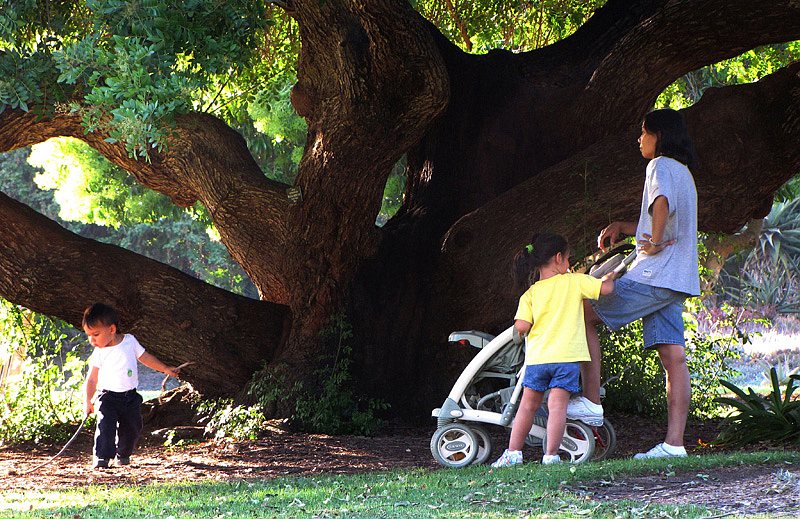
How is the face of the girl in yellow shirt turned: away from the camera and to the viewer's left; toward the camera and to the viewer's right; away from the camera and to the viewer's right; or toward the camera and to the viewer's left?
away from the camera and to the viewer's right

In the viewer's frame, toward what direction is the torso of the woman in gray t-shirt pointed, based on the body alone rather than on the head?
to the viewer's left

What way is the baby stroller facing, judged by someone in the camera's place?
facing to the left of the viewer

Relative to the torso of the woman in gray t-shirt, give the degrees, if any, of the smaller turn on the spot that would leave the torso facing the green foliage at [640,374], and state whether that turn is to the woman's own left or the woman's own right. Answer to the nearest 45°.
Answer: approximately 90° to the woman's own right

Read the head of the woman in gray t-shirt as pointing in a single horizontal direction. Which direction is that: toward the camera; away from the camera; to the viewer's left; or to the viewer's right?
to the viewer's left

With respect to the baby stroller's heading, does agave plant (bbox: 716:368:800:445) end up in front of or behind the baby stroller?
behind

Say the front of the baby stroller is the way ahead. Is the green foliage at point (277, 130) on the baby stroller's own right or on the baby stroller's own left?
on the baby stroller's own right

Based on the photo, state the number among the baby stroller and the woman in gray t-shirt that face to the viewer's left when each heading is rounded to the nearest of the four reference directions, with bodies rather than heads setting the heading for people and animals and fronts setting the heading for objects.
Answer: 2
